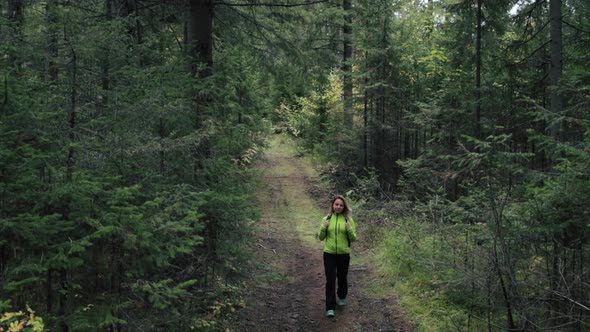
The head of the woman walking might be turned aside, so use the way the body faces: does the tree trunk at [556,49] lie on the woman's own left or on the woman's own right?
on the woman's own left

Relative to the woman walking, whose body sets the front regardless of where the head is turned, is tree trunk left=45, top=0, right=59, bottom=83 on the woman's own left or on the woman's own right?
on the woman's own right

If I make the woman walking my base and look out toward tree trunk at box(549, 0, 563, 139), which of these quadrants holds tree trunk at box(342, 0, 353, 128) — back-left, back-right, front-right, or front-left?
front-left

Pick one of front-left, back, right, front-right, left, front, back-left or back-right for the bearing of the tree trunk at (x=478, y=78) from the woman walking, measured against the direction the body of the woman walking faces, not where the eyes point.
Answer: back-left

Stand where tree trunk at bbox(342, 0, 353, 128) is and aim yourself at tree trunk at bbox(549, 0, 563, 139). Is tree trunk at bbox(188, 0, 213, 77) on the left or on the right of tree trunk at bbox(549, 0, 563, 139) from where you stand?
right

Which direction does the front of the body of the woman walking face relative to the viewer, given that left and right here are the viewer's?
facing the viewer

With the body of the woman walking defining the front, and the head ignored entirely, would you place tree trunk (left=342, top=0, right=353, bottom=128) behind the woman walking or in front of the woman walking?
behind

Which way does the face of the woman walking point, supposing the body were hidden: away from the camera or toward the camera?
toward the camera
